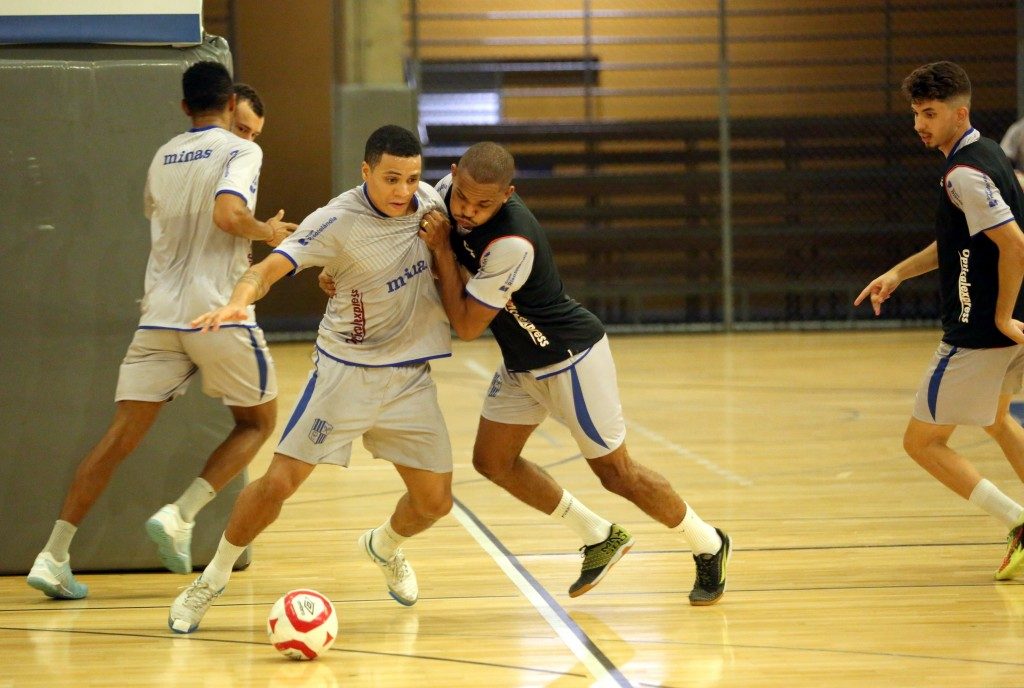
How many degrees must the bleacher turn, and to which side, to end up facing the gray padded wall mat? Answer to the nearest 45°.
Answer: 0° — it already faces it

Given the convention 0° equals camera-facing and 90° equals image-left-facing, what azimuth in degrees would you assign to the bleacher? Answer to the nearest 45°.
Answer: approximately 0°
